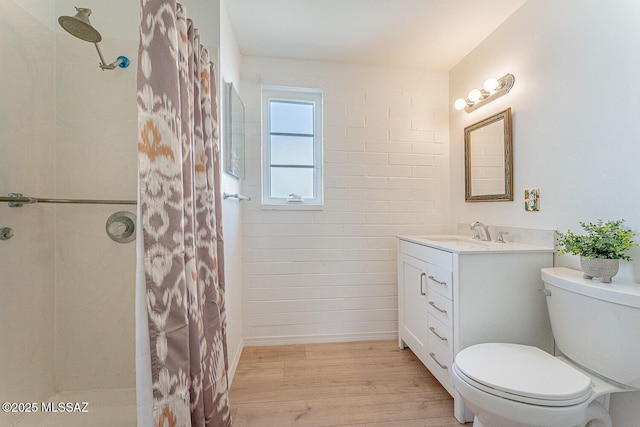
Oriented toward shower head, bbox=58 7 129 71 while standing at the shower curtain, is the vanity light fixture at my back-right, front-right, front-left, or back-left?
back-right

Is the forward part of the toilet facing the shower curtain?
yes

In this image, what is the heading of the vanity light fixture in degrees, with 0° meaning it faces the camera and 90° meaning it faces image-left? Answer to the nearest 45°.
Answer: approximately 45°

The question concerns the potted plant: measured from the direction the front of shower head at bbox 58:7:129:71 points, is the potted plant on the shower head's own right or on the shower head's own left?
on the shower head's own left

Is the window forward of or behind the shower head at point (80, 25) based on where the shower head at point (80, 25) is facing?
behind

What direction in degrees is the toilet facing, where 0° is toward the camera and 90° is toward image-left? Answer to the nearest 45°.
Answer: approximately 45°

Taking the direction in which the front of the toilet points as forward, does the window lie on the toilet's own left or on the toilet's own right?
on the toilet's own right

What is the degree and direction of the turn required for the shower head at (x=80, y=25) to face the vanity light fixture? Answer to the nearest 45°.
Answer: approximately 135° to its left
